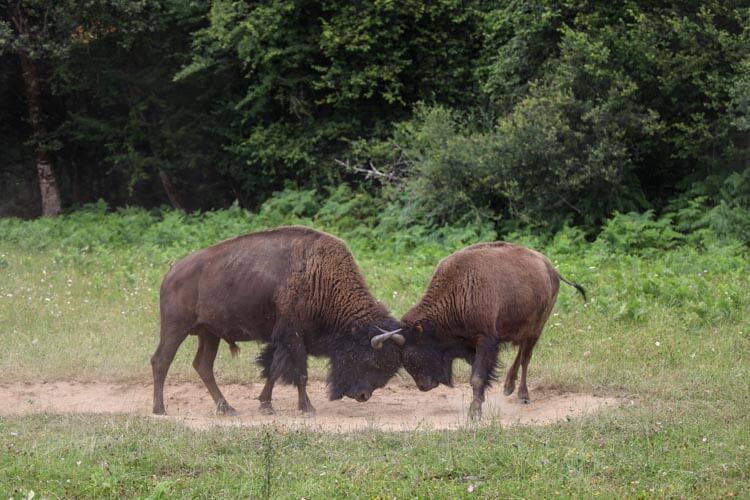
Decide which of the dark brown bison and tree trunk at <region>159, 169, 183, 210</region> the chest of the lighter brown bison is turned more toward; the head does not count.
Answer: the dark brown bison

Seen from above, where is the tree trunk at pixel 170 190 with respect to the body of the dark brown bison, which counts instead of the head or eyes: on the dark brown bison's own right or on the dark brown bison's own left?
on the dark brown bison's own left

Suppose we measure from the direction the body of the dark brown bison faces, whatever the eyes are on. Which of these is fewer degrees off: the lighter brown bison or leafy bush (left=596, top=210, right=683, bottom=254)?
the lighter brown bison

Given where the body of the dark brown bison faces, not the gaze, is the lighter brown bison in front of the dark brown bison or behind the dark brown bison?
in front

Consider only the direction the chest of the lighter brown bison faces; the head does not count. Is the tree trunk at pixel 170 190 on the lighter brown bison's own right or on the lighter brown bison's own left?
on the lighter brown bison's own right

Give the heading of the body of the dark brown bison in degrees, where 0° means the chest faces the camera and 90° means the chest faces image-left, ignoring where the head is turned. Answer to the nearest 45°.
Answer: approximately 270°

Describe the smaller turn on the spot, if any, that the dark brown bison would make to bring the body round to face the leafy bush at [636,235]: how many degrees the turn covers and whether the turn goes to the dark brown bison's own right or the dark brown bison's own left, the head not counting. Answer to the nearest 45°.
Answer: approximately 45° to the dark brown bison's own left

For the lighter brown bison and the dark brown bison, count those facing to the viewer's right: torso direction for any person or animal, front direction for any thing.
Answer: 1

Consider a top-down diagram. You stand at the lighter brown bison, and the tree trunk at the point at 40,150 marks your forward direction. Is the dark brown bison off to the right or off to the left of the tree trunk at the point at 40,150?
left

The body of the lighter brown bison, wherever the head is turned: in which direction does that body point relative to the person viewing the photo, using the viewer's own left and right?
facing the viewer and to the left of the viewer

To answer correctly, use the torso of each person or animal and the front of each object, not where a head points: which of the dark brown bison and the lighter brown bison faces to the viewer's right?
the dark brown bison

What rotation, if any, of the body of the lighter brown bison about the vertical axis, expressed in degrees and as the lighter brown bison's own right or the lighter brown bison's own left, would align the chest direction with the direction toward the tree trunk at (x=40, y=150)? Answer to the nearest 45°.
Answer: approximately 90° to the lighter brown bison's own right
